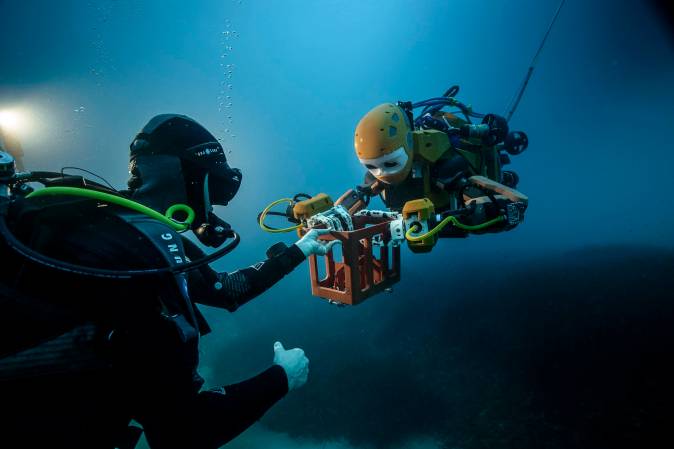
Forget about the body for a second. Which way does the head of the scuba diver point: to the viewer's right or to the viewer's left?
to the viewer's right

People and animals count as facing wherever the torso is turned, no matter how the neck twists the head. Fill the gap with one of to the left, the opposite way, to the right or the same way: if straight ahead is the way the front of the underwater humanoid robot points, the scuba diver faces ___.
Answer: the opposite way

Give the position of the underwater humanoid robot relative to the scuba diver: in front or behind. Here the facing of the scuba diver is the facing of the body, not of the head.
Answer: in front

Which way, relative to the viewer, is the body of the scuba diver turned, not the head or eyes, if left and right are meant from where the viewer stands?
facing to the right of the viewer

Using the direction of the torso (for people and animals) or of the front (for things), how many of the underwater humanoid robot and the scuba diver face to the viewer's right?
1

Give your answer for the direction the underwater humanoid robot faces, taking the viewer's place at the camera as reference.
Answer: facing the viewer and to the left of the viewer

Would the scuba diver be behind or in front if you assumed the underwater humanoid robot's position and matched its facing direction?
in front
